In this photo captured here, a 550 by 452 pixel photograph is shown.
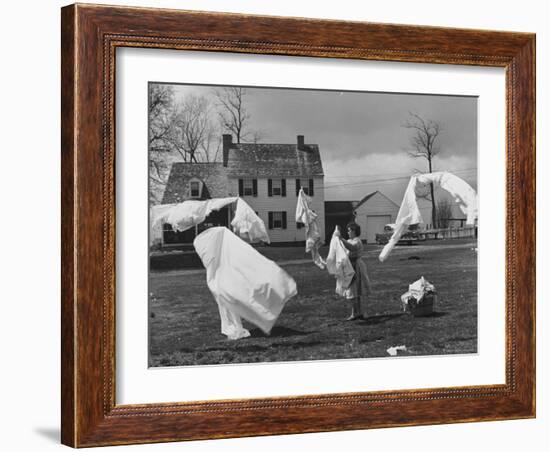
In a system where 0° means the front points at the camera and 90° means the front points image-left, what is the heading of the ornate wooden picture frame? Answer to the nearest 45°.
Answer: approximately 315°
